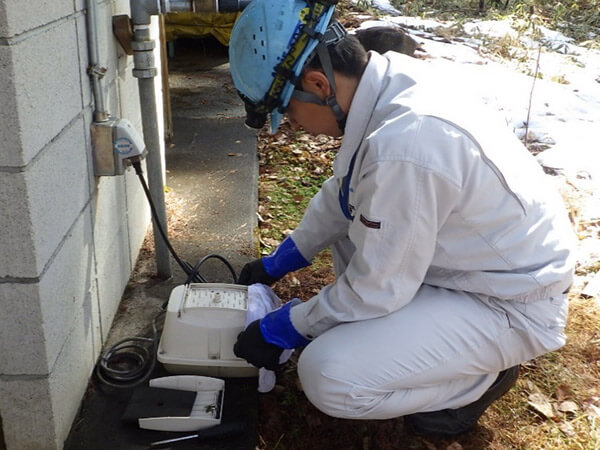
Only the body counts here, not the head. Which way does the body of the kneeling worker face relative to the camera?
to the viewer's left

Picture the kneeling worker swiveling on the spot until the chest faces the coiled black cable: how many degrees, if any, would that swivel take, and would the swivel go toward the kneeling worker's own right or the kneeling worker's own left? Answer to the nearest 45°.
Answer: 0° — they already face it

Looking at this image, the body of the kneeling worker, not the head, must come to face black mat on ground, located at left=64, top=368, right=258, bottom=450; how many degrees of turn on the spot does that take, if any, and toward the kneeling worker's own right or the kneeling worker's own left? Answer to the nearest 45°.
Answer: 0° — they already face it
